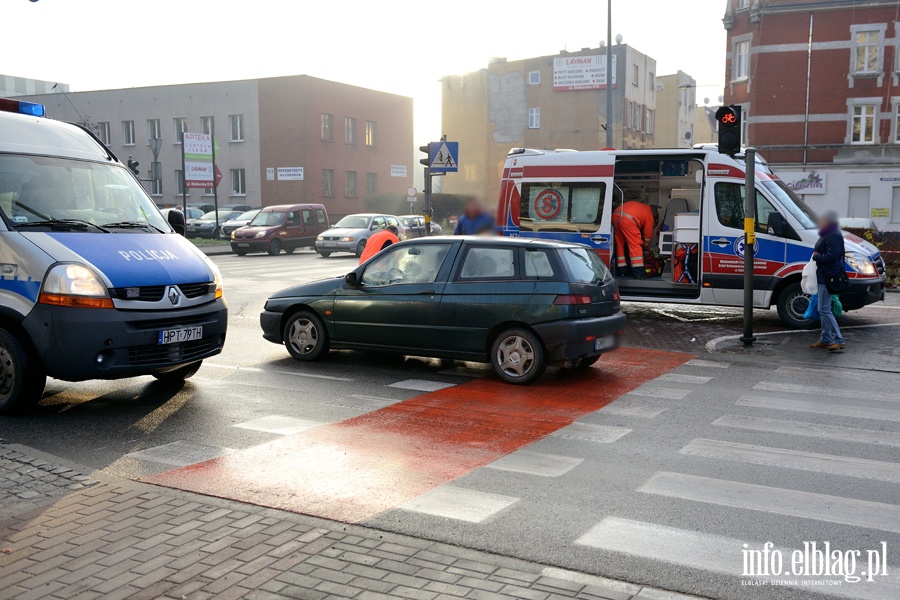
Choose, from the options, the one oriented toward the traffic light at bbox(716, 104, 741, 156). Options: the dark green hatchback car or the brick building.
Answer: the brick building

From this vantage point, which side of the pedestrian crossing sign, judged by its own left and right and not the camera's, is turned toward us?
front

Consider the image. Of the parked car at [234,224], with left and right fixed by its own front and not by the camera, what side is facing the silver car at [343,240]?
left

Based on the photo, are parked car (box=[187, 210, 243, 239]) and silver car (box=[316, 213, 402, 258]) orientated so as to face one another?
no

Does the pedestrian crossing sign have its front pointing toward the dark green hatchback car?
yes

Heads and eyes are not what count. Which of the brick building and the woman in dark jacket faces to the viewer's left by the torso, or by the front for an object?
the woman in dark jacket

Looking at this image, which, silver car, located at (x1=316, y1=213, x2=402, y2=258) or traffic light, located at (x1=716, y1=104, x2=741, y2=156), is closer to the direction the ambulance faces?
the traffic light

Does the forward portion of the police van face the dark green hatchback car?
no

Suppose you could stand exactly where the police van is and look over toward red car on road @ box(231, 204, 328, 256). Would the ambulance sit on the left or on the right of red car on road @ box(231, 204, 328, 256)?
right

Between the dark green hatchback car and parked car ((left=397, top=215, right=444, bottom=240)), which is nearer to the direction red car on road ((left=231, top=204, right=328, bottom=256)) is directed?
the dark green hatchback car

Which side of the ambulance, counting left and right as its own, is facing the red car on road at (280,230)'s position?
back

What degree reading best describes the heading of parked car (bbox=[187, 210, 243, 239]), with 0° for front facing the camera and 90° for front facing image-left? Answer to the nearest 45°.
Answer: approximately 45°

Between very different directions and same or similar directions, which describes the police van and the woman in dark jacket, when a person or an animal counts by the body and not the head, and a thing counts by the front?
very different directions

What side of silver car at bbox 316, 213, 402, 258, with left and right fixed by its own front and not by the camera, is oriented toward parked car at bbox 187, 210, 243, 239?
right

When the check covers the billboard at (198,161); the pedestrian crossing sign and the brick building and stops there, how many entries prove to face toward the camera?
3

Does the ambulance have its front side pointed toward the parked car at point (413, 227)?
no

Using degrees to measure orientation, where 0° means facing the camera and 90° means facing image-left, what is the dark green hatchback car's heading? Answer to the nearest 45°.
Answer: approximately 135°

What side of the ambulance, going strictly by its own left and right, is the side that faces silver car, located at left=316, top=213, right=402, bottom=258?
back
